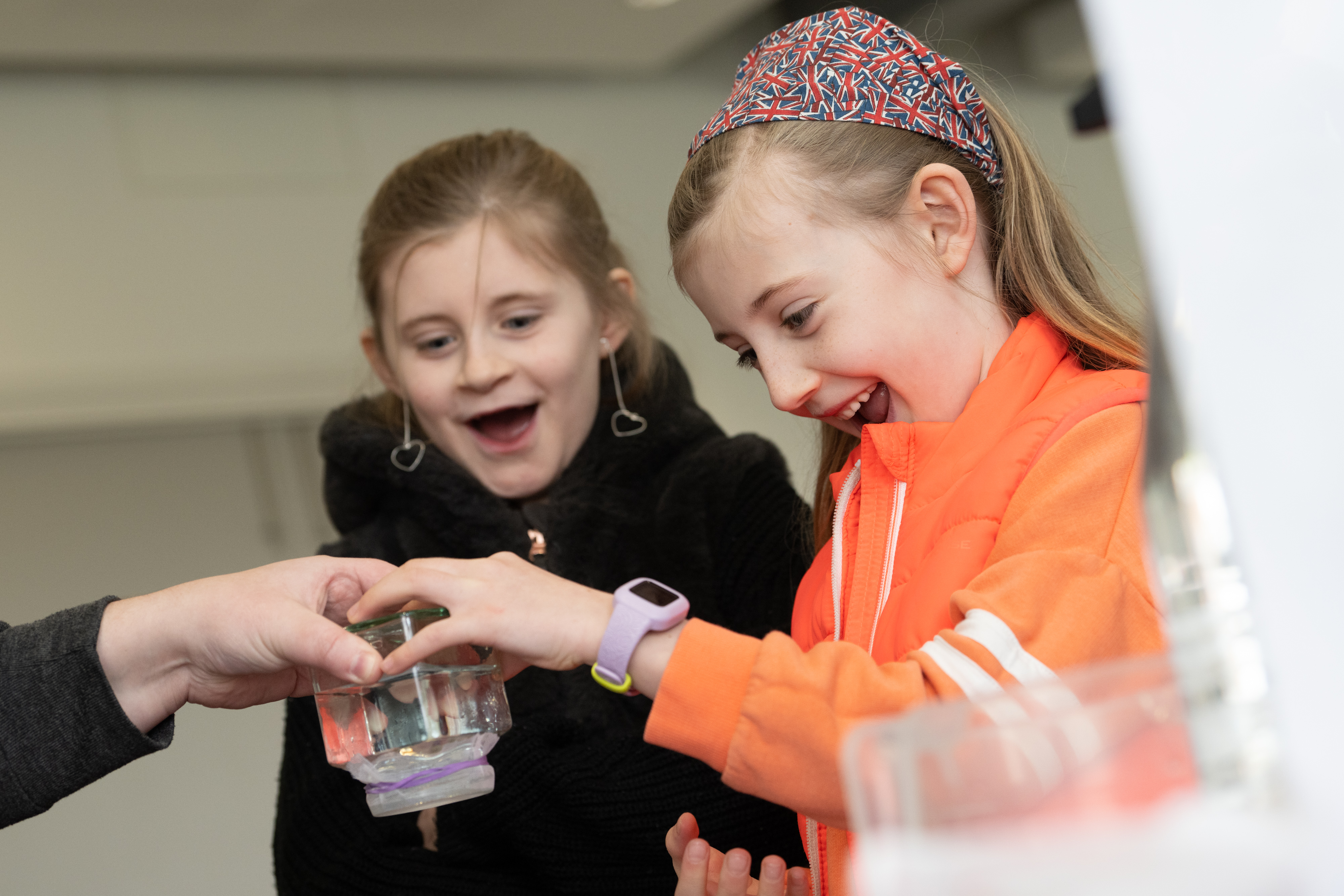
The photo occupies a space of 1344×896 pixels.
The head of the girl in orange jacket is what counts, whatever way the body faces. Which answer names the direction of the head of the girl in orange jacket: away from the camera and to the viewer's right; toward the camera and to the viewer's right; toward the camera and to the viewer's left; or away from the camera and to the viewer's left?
toward the camera and to the viewer's left

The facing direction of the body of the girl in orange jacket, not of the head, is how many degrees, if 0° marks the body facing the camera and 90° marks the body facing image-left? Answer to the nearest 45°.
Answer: approximately 45°

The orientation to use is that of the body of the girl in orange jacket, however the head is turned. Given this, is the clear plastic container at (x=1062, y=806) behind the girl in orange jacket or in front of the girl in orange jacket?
in front
